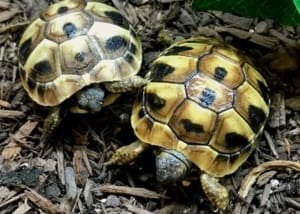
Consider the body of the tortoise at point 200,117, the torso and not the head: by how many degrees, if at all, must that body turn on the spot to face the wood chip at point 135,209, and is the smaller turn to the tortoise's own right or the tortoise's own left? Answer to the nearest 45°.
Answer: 0° — it already faces it

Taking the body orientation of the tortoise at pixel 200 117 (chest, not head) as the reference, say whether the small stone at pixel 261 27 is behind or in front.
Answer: behind

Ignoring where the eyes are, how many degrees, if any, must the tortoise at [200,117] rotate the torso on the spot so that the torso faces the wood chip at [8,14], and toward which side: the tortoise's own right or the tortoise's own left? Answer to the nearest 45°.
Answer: approximately 90° to the tortoise's own right

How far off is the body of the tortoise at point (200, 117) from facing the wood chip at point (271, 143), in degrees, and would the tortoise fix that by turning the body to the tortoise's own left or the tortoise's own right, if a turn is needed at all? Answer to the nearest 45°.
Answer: approximately 135° to the tortoise's own left

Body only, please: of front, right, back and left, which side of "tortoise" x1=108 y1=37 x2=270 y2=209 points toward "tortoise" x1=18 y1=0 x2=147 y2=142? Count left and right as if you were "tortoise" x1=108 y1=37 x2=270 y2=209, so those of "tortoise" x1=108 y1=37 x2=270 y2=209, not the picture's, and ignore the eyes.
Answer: right

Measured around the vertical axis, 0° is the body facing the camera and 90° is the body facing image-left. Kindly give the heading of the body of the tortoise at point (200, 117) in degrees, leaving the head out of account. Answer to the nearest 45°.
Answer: approximately 45°
